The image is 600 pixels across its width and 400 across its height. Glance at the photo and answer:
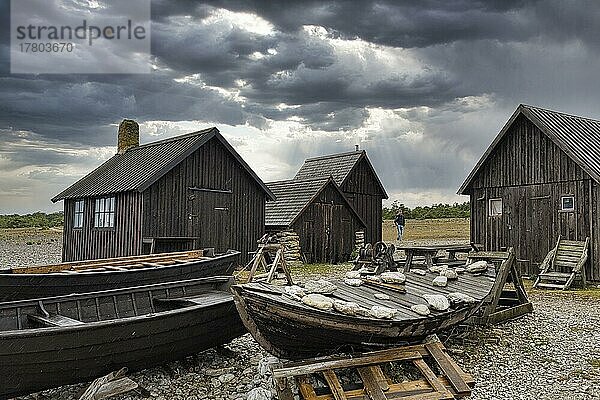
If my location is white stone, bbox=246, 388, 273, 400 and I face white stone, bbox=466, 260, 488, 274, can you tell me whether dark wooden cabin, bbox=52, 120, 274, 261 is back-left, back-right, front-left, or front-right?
front-left

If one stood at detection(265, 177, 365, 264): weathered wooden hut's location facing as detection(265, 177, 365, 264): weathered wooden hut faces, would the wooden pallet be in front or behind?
in front

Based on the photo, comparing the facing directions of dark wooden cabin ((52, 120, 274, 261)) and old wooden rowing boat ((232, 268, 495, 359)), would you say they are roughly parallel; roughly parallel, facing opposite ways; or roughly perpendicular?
roughly perpendicular

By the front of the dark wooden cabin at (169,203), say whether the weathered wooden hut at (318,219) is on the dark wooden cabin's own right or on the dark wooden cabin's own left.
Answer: on the dark wooden cabin's own left

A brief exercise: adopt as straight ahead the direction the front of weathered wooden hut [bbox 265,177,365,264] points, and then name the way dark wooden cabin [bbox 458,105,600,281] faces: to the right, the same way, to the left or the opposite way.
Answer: to the right

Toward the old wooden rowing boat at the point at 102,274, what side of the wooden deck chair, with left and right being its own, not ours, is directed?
front

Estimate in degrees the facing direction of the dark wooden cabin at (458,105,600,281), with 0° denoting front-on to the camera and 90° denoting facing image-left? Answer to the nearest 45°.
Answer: approximately 45°

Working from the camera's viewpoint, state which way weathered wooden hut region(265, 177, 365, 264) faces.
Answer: facing the viewer and to the right of the viewer
